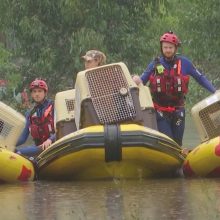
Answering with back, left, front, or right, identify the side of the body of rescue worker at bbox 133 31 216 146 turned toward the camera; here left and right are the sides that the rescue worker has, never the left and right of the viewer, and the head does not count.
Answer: front

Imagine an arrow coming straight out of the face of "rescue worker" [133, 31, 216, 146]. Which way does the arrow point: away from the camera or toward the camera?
toward the camera

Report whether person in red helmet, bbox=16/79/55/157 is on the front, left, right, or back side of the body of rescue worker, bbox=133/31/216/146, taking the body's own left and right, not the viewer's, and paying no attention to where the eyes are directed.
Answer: right

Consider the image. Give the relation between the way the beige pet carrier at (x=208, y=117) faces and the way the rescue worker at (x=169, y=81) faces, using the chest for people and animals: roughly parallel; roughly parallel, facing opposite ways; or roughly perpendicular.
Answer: roughly parallel

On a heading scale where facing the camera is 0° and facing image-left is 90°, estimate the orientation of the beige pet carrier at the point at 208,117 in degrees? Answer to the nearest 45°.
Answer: approximately 0°

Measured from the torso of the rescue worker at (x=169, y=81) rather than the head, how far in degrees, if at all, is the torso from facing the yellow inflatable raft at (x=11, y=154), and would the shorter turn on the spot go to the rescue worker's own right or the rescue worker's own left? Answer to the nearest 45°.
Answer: approximately 90° to the rescue worker's own right

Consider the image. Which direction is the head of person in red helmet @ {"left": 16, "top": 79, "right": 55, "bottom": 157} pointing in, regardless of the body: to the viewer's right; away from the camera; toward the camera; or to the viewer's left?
toward the camera

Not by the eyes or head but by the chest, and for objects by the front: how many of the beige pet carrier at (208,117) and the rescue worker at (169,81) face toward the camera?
2

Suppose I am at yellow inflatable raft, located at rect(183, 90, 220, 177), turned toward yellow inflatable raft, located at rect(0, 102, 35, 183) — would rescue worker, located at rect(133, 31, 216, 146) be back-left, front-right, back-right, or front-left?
front-right
